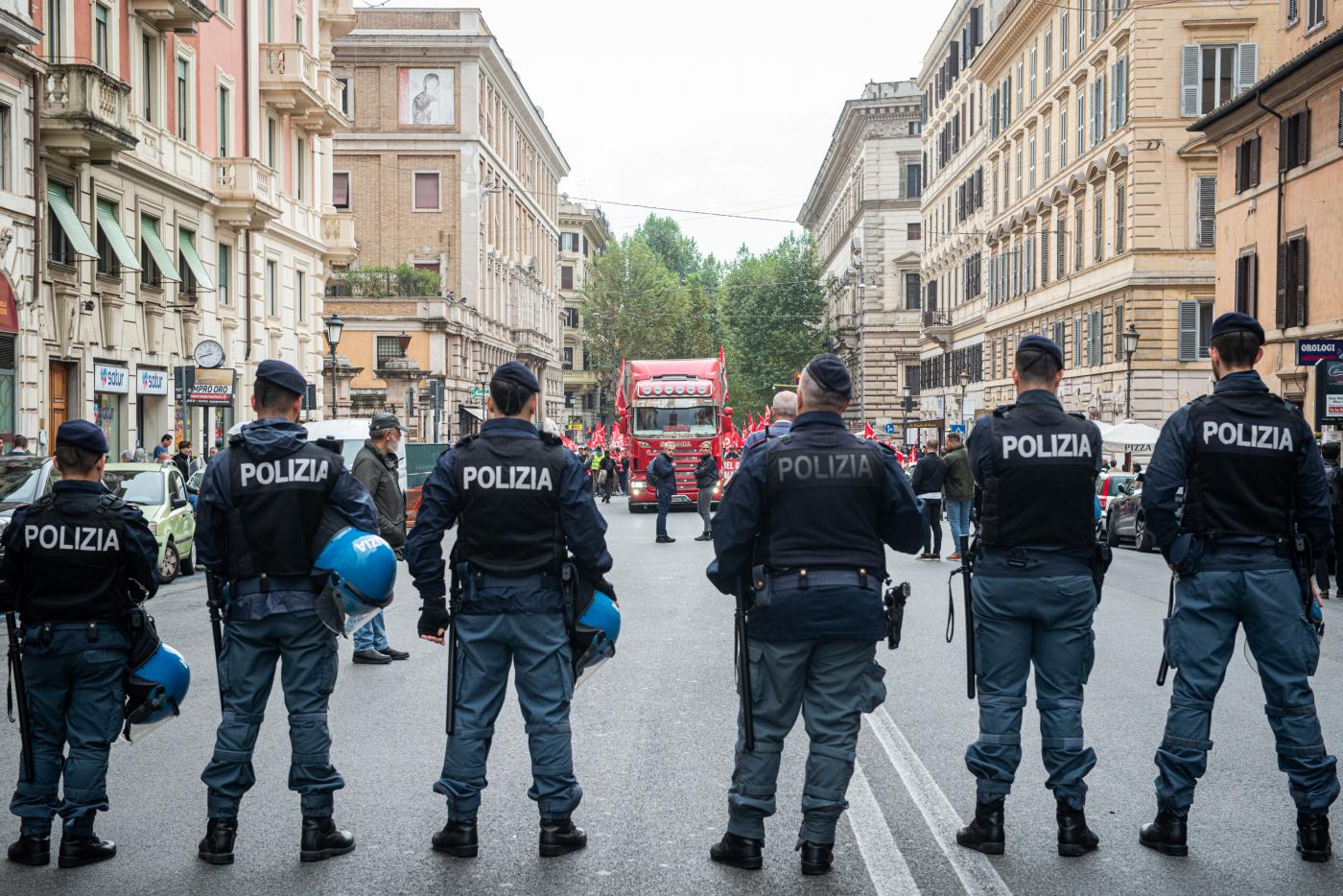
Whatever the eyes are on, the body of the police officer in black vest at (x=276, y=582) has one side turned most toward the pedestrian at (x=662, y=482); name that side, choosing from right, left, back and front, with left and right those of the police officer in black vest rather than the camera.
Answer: front

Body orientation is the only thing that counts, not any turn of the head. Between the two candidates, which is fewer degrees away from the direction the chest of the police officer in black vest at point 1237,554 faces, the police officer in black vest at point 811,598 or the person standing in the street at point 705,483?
the person standing in the street

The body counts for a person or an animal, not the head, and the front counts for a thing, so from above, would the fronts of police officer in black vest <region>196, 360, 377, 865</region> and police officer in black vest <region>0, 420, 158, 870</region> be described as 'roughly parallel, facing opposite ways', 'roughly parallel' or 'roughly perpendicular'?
roughly parallel

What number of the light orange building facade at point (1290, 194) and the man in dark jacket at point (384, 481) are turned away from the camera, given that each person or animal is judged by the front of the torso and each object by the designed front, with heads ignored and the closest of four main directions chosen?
0

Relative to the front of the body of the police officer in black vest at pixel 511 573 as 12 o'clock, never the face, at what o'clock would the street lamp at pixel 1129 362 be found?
The street lamp is roughly at 1 o'clock from the police officer in black vest.

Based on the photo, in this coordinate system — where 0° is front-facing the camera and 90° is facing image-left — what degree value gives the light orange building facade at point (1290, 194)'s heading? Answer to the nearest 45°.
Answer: approximately 45°

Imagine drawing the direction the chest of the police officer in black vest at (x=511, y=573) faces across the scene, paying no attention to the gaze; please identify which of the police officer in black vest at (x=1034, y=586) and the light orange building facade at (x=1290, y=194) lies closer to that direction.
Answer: the light orange building facade

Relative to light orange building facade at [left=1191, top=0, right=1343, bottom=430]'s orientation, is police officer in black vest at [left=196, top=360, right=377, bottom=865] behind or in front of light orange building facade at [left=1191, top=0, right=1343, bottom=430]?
in front

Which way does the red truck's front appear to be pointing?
toward the camera

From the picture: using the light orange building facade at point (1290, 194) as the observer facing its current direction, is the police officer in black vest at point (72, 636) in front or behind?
in front

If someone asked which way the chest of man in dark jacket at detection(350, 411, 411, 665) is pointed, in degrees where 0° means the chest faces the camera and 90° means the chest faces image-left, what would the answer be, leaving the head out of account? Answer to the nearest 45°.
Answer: approximately 270°

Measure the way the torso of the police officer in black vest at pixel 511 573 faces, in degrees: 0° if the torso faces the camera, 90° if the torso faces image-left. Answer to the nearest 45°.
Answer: approximately 180°

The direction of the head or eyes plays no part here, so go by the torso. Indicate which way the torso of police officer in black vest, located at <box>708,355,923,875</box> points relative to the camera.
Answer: away from the camera

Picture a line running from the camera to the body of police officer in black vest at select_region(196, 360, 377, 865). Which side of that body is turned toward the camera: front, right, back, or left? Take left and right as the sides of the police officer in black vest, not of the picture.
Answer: back

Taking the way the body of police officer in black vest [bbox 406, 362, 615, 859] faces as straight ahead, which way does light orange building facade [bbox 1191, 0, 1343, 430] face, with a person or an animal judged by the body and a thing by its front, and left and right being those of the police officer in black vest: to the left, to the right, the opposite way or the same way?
to the left

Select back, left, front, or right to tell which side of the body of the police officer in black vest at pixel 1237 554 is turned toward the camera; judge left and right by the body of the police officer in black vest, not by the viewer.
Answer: back

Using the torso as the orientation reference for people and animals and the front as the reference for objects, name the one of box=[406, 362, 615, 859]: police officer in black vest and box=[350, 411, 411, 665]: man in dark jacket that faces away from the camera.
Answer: the police officer in black vest

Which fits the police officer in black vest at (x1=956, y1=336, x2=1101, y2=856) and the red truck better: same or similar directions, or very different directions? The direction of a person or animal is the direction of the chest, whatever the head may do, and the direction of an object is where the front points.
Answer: very different directions

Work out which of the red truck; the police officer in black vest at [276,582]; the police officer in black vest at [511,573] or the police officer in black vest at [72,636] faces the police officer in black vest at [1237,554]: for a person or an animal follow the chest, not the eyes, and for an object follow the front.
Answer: the red truck

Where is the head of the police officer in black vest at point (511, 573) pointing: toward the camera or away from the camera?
away from the camera

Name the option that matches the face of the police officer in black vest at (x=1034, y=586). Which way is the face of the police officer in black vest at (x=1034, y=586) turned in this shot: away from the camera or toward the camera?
away from the camera

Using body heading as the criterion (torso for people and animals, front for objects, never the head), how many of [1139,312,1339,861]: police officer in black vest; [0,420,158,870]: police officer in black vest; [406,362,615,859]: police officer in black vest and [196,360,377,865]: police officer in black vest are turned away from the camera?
4

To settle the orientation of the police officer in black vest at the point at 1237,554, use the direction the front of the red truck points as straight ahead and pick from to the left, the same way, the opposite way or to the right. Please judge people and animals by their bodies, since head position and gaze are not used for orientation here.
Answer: the opposite way
